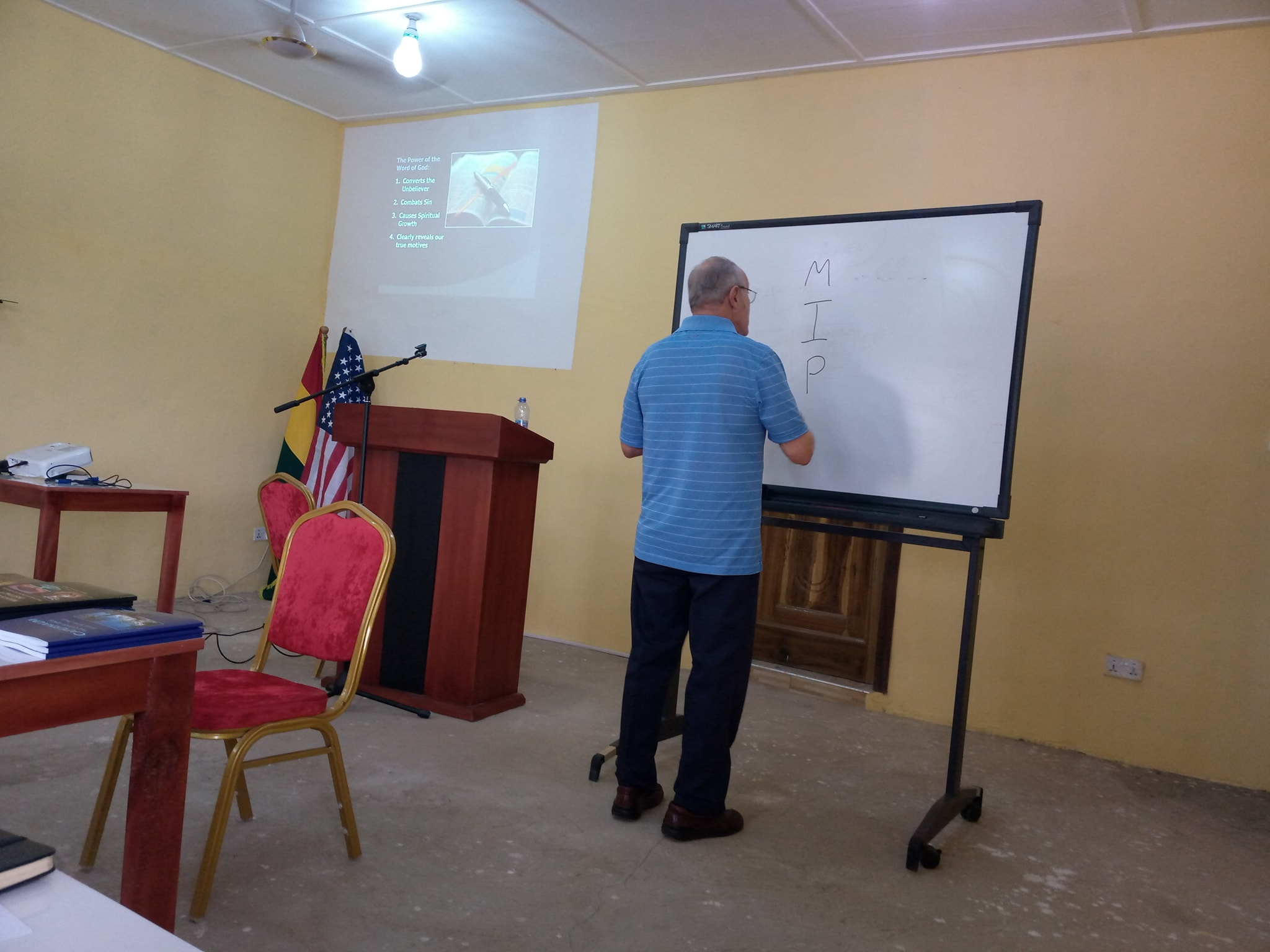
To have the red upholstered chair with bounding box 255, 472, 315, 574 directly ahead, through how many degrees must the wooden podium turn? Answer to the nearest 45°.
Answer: approximately 90° to its right

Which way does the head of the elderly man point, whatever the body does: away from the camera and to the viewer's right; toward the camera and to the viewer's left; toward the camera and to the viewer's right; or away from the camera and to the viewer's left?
away from the camera and to the viewer's right

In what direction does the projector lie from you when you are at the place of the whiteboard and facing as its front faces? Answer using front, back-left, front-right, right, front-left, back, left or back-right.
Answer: front-right

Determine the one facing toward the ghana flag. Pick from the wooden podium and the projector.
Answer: the projector

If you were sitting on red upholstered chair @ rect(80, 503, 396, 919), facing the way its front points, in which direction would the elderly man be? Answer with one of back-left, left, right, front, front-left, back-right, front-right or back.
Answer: back-left

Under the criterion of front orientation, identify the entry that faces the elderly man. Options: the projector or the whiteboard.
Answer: the whiteboard

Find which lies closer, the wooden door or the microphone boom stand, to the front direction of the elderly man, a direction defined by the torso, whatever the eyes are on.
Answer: the wooden door

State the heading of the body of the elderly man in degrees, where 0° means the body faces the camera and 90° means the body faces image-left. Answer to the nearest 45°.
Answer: approximately 225°

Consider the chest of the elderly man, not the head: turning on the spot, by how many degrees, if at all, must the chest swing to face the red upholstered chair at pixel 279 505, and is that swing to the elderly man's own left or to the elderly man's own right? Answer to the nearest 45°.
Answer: approximately 90° to the elderly man's own left
